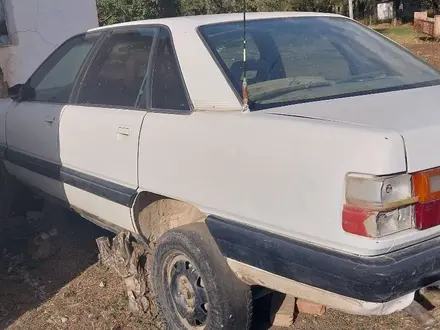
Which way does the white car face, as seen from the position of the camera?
facing away from the viewer and to the left of the viewer
